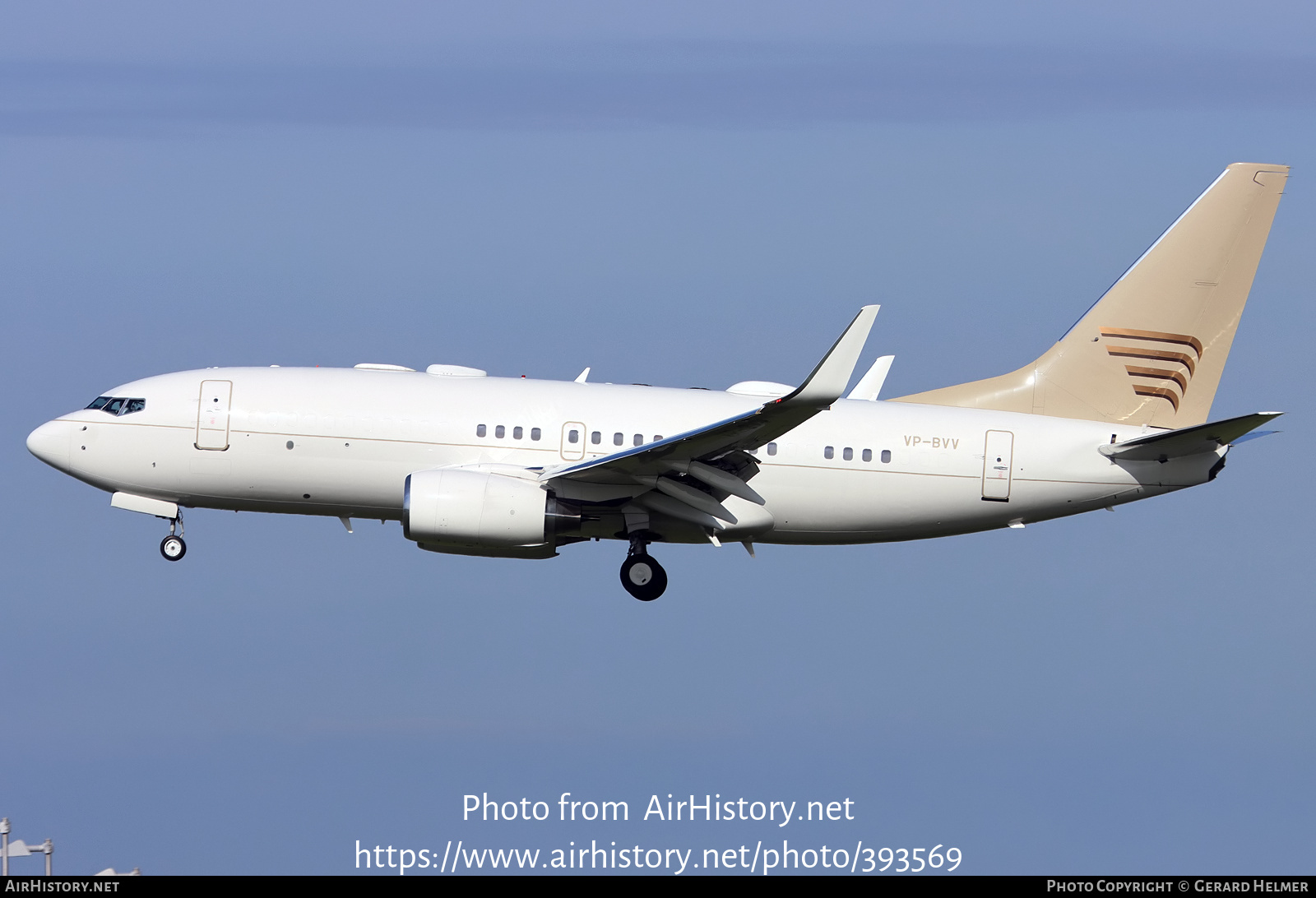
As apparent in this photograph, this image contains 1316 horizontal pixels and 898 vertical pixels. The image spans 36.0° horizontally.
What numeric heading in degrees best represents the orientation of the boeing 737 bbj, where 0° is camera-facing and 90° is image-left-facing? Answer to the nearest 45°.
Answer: approximately 90°
